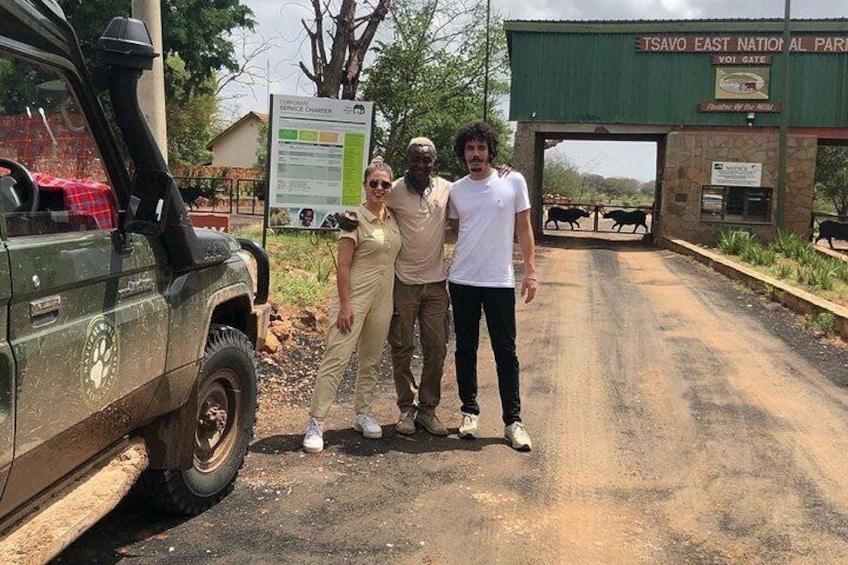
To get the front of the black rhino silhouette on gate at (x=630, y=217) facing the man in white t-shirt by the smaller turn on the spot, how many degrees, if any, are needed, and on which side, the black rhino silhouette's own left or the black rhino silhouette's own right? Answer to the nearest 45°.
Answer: approximately 90° to the black rhino silhouette's own left

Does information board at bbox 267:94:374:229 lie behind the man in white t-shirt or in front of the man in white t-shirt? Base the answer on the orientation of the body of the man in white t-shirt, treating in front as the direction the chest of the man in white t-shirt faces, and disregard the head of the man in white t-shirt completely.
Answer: behind

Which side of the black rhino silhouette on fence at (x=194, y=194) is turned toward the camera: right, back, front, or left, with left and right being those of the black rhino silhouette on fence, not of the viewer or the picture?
right

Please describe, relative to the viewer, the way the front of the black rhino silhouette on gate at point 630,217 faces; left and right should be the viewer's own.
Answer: facing to the left of the viewer

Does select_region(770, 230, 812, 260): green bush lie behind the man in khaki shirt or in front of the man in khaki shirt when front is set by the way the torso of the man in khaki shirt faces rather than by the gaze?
behind

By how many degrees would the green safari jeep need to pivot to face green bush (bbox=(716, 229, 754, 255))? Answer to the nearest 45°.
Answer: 0° — it already faces it

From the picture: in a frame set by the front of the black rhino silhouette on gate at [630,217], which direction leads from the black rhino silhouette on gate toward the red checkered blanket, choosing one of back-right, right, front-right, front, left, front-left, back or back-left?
left

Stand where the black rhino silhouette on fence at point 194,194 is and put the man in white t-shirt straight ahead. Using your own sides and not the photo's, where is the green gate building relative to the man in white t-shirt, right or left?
left

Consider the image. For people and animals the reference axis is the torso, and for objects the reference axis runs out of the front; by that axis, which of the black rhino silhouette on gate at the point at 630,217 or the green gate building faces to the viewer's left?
the black rhino silhouette on gate

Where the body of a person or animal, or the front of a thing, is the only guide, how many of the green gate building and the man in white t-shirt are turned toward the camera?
2

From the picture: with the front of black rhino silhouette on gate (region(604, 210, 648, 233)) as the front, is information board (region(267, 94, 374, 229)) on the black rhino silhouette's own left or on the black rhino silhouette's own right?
on the black rhino silhouette's own left
